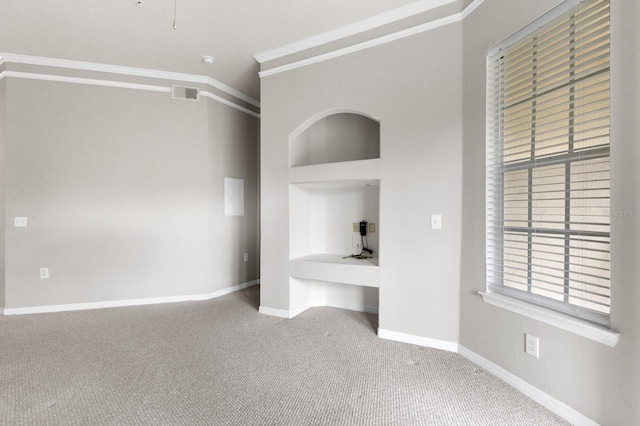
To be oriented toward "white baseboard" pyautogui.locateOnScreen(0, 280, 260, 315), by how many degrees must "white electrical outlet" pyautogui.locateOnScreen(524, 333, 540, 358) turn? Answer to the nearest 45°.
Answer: approximately 45° to its right

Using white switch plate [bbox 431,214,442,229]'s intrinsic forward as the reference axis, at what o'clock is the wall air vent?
The wall air vent is roughly at 3 o'clock from the white switch plate.

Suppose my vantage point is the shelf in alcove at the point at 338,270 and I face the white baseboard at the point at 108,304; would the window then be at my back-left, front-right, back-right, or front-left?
back-left

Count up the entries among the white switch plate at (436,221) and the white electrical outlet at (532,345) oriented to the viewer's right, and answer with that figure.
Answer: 0

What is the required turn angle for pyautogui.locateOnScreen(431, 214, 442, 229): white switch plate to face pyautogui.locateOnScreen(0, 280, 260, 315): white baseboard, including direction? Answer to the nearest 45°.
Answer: approximately 90° to its right

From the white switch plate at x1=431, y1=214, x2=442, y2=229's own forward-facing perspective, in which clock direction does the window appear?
The window is roughly at 10 o'clock from the white switch plate.

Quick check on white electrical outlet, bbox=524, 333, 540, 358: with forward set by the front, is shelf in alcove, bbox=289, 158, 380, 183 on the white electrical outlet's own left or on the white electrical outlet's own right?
on the white electrical outlet's own right

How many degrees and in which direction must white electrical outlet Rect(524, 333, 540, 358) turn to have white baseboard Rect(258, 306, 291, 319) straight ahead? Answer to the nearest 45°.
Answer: approximately 45° to its right

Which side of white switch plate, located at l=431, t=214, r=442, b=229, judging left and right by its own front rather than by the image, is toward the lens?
front

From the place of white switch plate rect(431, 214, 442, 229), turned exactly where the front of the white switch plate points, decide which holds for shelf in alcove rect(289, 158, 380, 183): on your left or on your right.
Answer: on your right

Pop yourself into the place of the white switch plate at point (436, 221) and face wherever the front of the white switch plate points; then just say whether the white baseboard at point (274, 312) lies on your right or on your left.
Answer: on your right

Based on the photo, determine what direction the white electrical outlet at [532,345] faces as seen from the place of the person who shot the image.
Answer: facing the viewer and to the left of the viewer
